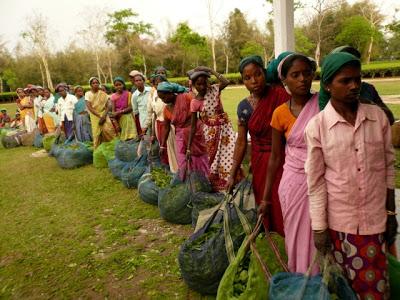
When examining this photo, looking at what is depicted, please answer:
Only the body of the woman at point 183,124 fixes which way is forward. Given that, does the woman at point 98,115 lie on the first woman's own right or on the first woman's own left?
on the first woman's own right

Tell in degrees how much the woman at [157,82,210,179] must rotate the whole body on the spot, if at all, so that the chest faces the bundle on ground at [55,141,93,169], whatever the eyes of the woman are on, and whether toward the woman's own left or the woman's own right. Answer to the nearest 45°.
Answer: approximately 90° to the woman's own right

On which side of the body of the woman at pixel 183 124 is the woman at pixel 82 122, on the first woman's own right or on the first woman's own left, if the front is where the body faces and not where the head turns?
on the first woman's own right

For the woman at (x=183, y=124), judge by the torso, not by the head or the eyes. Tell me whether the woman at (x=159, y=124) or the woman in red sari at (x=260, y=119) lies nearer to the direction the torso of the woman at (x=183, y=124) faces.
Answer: the woman in red sari

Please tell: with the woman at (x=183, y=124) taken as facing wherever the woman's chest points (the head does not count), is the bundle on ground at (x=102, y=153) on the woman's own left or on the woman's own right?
on the woman's own right

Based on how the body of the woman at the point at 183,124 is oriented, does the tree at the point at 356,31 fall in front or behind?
behind

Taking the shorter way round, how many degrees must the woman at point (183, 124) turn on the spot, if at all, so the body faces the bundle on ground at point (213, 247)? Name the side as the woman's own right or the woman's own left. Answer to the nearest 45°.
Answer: approximately 45° to the woman's own left

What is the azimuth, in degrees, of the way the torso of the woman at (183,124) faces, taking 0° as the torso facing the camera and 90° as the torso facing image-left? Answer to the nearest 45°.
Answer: approximately 45°

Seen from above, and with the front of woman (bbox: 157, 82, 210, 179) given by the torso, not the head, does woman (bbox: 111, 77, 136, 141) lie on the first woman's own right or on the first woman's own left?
on the first woman's own right
